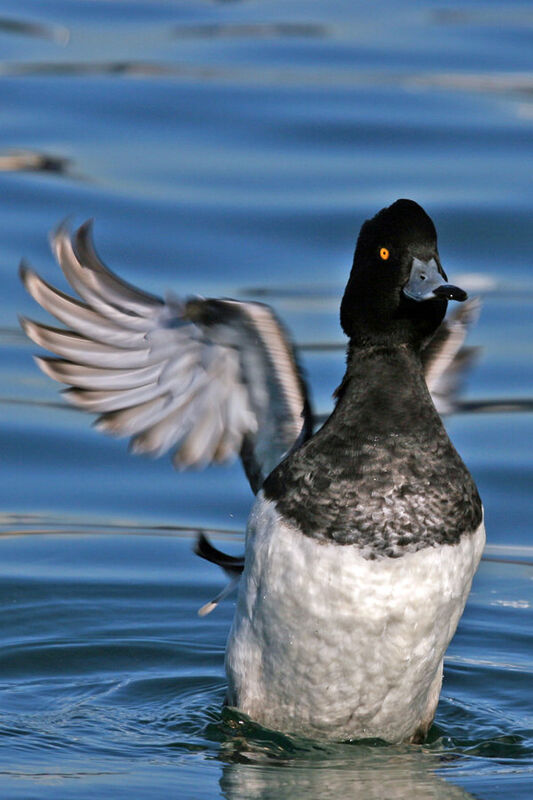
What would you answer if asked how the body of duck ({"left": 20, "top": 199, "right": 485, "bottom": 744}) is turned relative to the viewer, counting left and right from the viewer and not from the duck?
facing the viewer and to the right of the viewer
